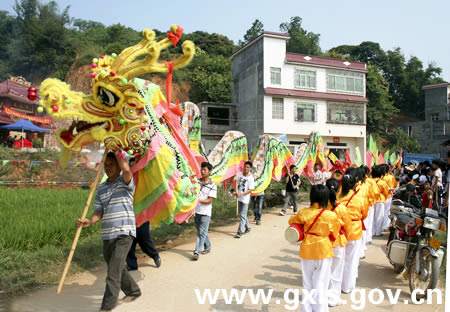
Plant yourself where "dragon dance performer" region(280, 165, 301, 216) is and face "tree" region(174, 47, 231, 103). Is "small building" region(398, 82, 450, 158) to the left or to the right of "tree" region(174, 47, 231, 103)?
right

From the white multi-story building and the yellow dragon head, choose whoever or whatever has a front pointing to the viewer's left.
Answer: the yellow dragon head

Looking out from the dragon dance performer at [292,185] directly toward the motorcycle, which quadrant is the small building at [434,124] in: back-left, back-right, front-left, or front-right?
back-left

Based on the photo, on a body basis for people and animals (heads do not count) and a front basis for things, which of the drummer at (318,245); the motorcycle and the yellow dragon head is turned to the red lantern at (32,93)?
the yellow dragon head

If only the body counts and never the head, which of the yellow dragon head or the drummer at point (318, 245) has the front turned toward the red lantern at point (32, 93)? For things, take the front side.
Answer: the yellow dragon head

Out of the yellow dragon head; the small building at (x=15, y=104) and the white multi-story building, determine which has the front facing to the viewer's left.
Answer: the yellow dragon head

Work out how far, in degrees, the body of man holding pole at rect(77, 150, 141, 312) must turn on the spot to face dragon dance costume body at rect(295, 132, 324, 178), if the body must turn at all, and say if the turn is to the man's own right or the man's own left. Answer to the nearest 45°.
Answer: approximately 180°

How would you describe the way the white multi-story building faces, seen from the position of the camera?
facing the viewer and to the right of the viewer
